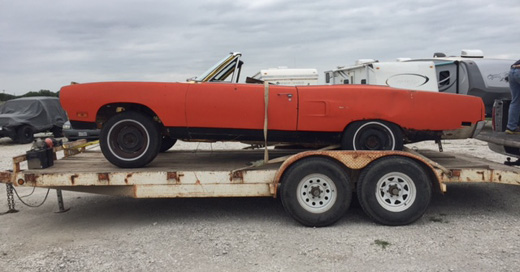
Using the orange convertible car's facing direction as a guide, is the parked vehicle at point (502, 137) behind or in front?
behind

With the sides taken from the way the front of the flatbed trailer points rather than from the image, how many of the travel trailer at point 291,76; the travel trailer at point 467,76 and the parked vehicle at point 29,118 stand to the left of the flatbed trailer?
0

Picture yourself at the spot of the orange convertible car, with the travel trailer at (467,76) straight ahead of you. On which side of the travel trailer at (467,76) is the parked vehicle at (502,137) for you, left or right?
right

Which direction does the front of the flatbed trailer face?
to the viewer's left

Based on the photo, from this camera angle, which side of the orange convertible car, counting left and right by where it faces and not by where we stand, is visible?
left

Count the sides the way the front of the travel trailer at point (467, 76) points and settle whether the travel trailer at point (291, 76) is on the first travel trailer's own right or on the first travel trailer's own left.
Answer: on the first travel trailer's own right

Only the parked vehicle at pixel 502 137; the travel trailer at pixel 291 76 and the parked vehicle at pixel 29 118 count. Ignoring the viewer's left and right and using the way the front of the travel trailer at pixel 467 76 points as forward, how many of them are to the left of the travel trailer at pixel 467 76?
0

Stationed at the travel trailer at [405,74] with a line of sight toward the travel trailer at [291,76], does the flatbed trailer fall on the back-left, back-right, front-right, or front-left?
front-left

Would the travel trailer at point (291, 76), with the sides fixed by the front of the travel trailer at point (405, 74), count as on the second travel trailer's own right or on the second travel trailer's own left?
on the second travel trailer's own right
